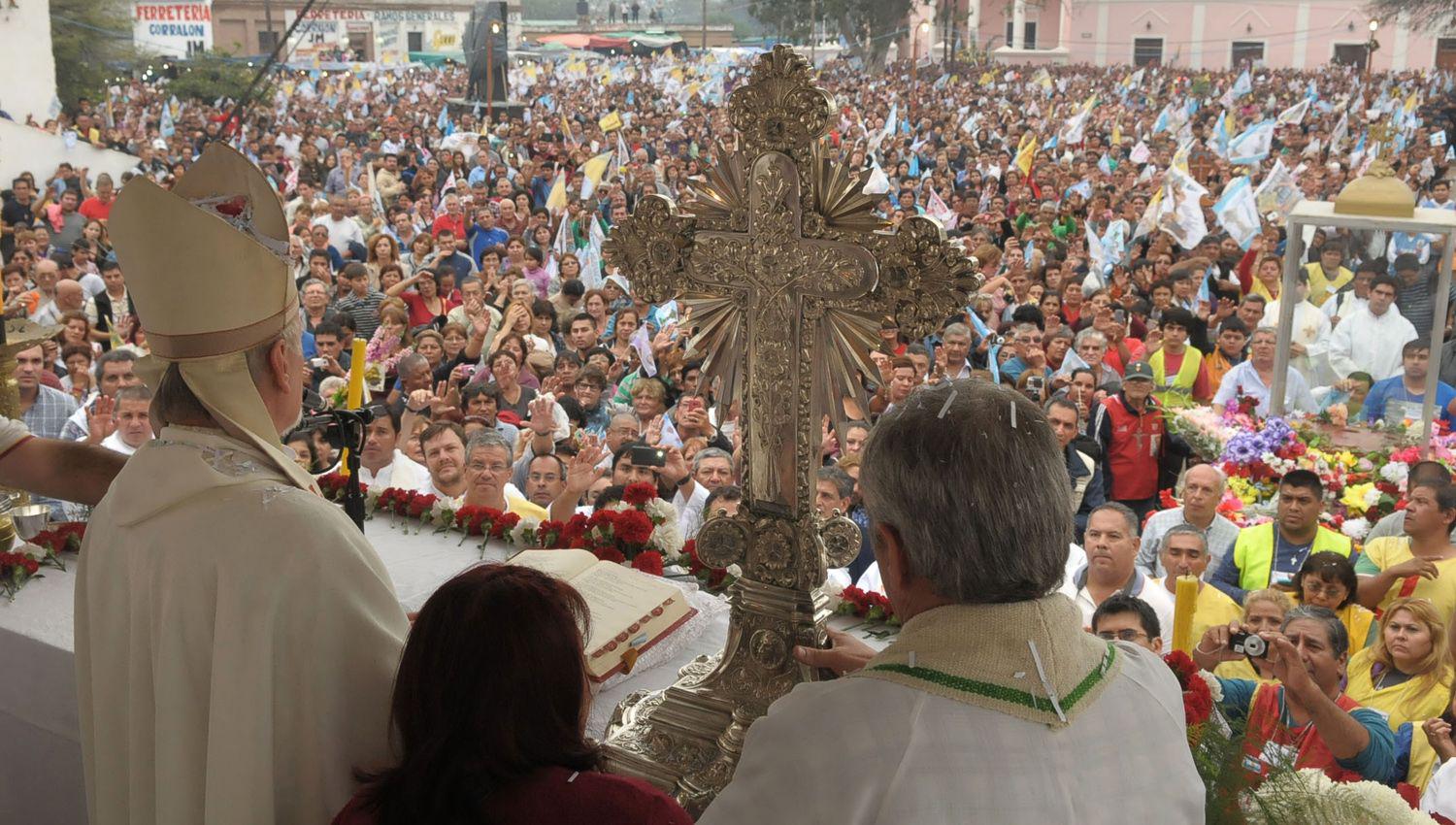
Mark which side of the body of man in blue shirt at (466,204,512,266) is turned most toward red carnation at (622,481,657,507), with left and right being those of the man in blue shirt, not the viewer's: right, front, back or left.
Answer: front

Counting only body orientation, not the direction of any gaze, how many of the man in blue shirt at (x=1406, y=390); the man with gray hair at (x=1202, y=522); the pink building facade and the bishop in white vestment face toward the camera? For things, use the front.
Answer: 3

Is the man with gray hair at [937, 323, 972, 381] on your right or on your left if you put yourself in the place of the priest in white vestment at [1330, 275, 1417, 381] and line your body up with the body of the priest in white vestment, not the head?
on your right

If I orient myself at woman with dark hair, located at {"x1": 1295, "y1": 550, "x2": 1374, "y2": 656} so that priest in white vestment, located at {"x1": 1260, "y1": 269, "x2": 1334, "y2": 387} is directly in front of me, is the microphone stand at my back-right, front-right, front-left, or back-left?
back-left

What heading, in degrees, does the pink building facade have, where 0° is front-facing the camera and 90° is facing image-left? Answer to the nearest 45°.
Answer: approximately 0°

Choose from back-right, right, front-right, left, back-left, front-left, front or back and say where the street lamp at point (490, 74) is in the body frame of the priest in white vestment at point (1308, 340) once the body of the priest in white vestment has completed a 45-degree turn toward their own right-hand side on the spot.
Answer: front-right

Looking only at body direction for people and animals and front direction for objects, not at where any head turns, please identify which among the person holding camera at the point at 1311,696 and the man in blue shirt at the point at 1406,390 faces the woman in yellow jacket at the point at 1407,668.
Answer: the man in blue shirt

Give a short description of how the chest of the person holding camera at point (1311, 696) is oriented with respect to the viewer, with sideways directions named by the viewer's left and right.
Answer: facing the viewer and to the left of the viewer

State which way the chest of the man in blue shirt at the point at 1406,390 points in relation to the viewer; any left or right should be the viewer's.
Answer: facing the viewer

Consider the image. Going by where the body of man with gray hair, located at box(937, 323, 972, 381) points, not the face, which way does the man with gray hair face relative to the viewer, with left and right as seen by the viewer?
facing the viewer

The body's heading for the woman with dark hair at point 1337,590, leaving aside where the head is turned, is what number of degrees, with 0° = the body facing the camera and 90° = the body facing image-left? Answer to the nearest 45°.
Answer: approximately 45°

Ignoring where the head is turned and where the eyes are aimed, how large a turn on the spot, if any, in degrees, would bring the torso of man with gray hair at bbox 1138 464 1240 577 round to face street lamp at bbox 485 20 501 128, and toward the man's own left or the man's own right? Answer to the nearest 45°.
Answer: approximately 135° to the man's own right

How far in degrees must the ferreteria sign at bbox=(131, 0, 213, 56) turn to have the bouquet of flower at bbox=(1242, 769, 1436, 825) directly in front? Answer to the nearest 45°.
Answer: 0° — it already faces it

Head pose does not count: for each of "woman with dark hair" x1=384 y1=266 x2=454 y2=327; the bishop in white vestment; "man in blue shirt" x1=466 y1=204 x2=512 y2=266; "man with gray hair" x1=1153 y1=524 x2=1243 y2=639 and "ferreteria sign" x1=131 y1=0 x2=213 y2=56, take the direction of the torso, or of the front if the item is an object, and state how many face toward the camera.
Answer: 4

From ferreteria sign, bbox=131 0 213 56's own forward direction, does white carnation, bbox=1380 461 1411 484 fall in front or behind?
in front

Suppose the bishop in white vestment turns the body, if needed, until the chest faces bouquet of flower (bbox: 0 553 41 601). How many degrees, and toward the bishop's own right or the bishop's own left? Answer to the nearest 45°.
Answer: approximately 45° to the bishop's own left
